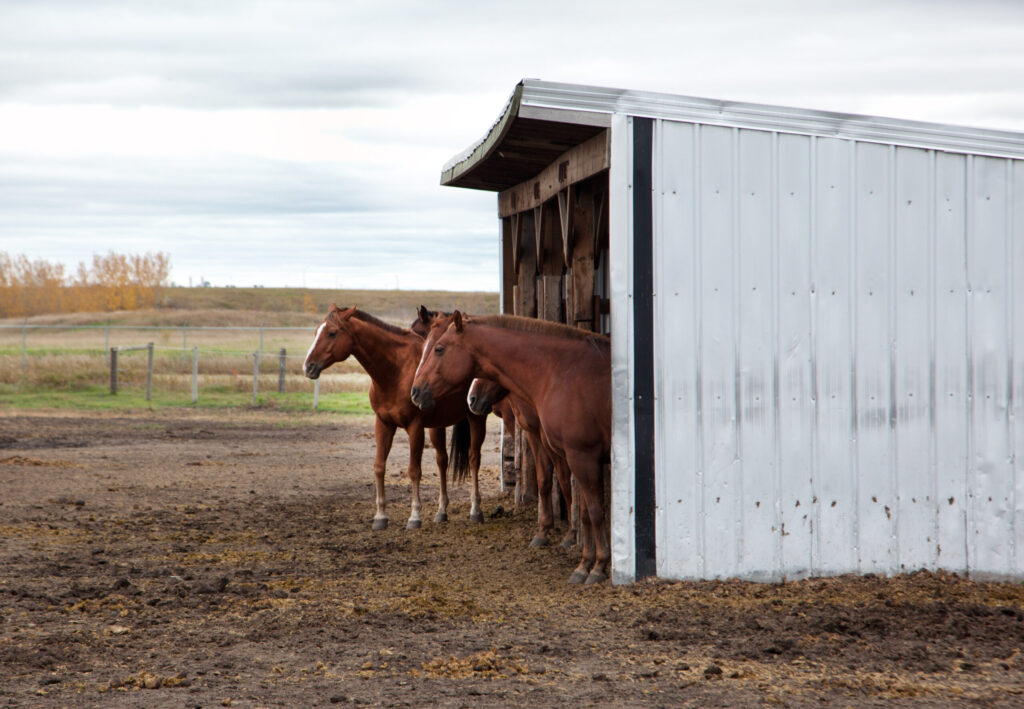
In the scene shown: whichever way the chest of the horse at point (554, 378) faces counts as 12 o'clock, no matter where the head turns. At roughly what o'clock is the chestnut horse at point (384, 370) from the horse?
The chestnut horse is roughly at 2 o'clock from the horse.

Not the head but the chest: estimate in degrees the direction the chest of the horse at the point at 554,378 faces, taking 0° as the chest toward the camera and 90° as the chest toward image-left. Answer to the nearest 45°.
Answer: approximately 90°

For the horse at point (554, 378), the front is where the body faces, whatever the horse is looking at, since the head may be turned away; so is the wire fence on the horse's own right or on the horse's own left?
on the horse's own right

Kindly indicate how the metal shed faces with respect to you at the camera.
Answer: facing to the left of the viewer

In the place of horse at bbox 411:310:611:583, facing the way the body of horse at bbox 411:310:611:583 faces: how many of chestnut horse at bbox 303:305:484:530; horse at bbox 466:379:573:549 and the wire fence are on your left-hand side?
0

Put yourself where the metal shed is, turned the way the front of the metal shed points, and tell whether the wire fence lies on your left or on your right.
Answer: on your right

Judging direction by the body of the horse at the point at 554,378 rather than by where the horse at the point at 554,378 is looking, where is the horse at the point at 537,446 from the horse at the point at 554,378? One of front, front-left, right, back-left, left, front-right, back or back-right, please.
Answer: right
